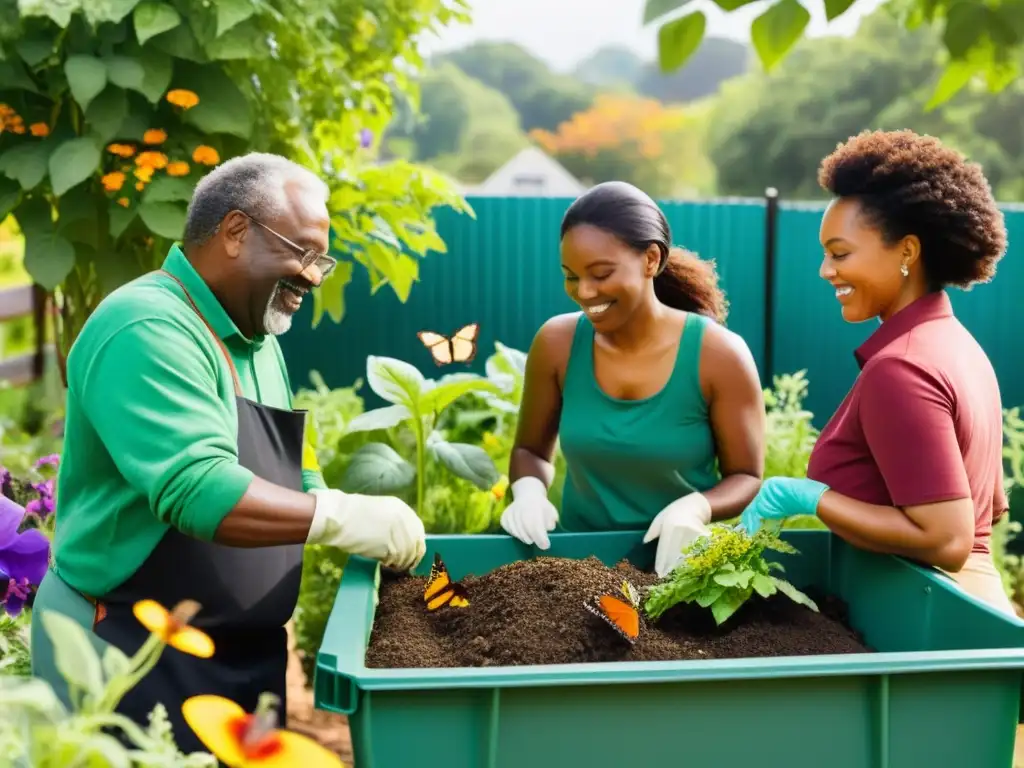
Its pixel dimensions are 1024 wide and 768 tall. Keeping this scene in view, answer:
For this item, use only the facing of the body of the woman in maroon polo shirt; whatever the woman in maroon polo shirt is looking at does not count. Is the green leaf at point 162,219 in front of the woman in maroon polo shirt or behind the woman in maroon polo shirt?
in front

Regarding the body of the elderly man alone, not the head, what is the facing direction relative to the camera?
to the viewer's right

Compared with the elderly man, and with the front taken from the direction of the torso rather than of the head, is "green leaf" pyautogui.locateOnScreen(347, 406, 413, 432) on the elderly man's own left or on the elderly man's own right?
on the elderly man's own left

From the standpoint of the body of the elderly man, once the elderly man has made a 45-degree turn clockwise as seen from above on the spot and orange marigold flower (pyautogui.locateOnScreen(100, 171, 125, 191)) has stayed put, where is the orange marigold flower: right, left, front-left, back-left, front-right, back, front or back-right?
back-left

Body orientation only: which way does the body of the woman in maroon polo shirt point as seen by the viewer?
to the viewer's left

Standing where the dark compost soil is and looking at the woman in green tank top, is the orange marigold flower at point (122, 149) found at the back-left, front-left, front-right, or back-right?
front-left

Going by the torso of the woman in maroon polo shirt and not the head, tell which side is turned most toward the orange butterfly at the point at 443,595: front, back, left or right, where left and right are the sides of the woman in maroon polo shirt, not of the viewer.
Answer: front

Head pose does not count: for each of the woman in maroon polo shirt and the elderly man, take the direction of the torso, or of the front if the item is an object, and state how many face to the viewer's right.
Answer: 1

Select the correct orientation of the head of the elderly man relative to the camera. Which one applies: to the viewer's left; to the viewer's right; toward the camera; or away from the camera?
to the viewer's right
